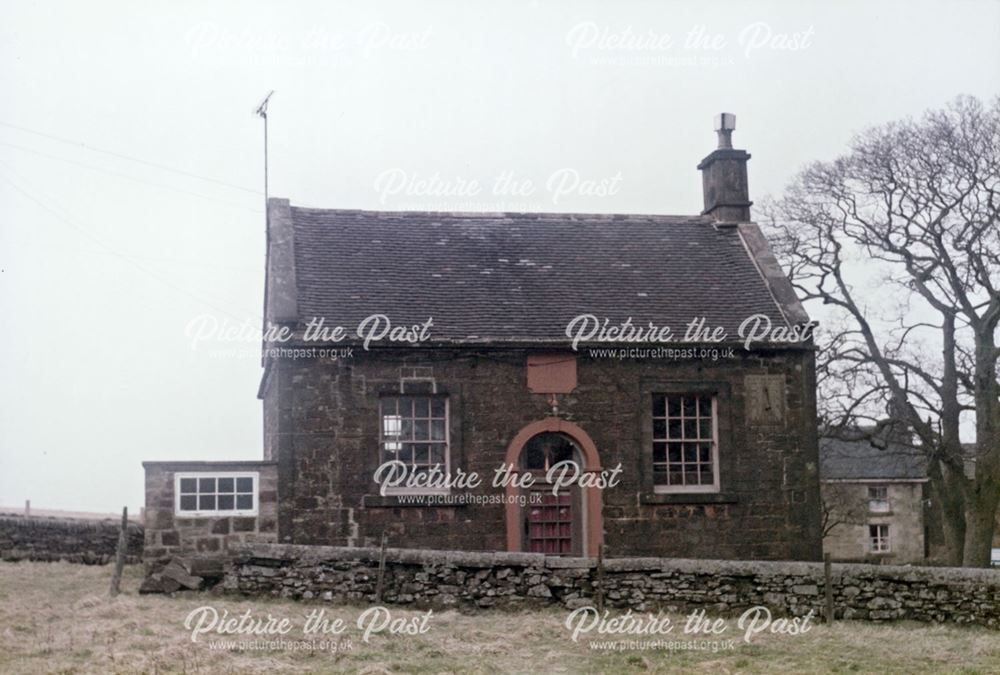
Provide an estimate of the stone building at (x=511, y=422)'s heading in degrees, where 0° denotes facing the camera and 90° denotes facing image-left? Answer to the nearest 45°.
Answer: approximately 0°

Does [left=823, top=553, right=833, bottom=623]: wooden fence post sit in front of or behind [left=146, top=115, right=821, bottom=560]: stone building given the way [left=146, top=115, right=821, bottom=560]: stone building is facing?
in front

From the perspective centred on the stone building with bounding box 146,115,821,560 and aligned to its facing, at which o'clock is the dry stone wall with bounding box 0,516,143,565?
The dry stone wall is roughly at 4 o'clock from the stone building.

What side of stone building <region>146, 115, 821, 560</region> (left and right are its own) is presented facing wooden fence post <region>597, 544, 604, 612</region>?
front

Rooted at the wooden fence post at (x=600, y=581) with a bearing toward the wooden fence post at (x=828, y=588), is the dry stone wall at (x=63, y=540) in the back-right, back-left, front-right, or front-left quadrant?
back-left

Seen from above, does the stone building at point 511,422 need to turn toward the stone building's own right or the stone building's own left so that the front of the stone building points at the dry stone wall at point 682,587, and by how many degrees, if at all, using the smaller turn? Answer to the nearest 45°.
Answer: approximately 45° to the stone building's own left
